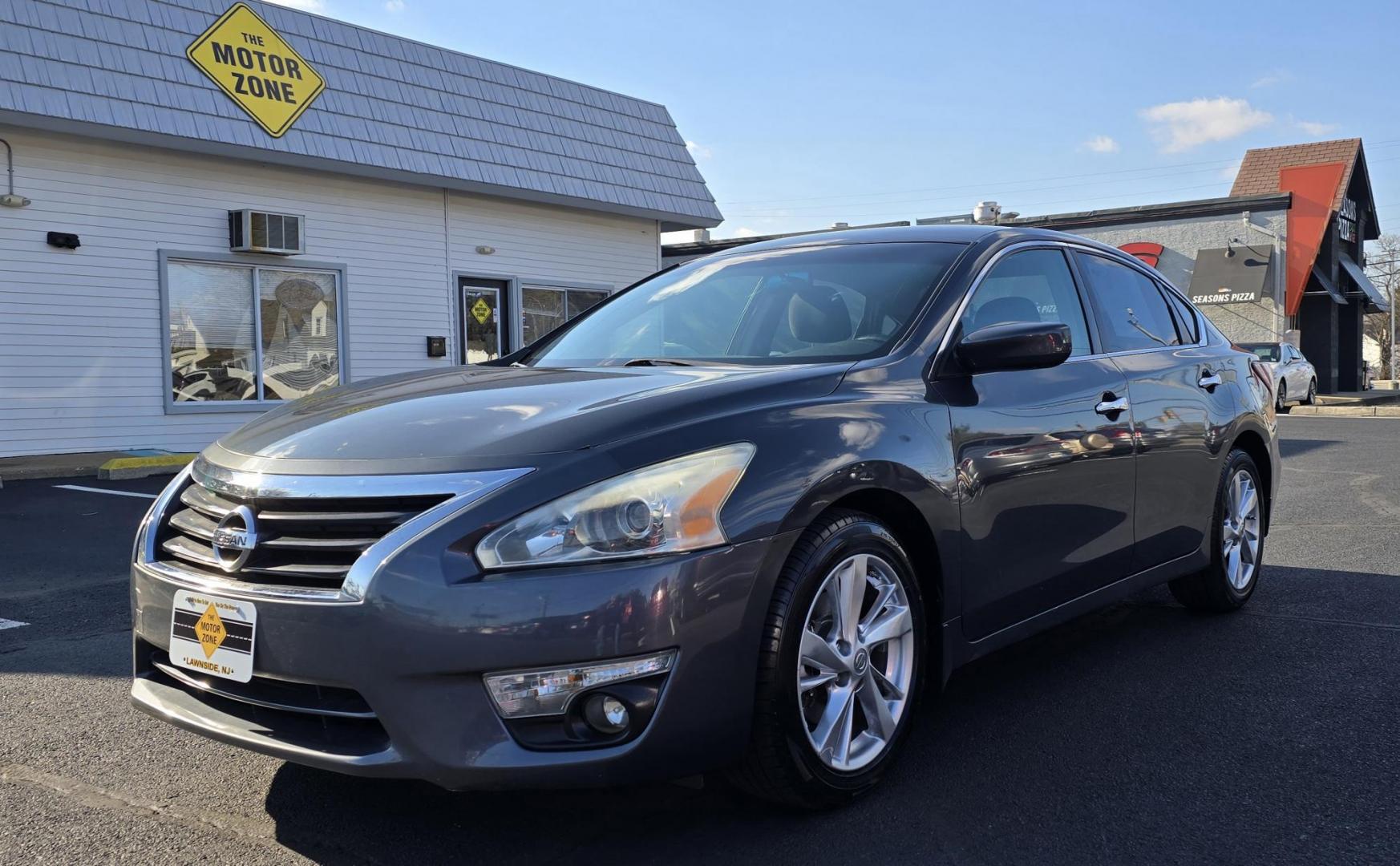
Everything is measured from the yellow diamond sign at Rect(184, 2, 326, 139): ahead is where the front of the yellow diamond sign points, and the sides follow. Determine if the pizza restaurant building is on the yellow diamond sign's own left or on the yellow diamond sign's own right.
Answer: on the yellow diamond sign's own left

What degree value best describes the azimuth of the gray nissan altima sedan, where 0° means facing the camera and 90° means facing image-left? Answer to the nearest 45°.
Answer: approximately 45°

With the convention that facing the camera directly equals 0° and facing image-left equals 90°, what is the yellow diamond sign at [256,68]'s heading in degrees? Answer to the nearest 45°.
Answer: approximately 0°

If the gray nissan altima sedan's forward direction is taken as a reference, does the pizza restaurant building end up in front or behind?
behind

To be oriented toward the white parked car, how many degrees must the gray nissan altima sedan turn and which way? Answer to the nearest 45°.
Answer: approximately 180°

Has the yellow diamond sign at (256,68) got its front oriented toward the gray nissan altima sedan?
yes

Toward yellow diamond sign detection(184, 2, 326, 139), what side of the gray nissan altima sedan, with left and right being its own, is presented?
right
